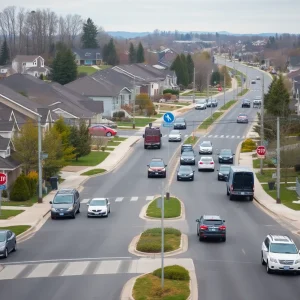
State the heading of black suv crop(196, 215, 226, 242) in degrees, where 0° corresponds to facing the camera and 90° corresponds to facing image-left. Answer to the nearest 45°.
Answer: approximately 180°

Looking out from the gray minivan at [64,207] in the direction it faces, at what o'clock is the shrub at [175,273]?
The shrub is roughly at 10 o'clock from the gray minivan.

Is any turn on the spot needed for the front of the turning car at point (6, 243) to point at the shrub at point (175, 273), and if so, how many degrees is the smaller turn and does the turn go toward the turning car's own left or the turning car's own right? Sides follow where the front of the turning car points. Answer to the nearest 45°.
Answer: approximately 90° to the turning car's own left

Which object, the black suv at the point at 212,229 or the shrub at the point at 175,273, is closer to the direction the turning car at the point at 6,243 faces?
the shrub

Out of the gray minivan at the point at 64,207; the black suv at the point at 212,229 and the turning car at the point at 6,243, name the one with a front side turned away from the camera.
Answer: the black suv at the point at 212,229

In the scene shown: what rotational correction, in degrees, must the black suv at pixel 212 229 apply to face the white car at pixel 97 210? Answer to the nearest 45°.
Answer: approximately 45° to its left

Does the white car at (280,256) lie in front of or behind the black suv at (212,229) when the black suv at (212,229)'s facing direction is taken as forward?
behind

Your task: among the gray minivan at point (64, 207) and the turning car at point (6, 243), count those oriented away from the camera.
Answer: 0

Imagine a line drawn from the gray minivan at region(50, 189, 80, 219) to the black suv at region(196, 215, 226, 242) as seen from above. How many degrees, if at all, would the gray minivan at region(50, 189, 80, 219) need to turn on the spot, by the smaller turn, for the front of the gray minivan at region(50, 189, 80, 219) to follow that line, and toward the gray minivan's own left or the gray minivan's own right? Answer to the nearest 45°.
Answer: approximately 90° to the gray minivan's own left

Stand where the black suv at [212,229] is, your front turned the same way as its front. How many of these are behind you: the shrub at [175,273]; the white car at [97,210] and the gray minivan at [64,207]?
1
